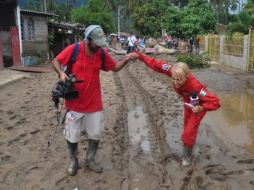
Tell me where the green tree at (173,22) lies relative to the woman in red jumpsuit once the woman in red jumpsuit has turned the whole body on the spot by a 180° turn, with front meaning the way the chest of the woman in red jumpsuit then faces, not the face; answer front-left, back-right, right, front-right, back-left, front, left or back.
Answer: front-left

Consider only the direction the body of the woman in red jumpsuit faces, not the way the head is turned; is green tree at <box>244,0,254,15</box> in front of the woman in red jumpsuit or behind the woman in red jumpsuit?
behind

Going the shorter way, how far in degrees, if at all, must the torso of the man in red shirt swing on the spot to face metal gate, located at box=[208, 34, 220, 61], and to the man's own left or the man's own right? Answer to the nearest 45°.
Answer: approximately 135° to the man's own left

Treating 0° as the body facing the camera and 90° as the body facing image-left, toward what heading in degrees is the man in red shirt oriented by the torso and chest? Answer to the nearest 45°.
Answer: approximately 315°

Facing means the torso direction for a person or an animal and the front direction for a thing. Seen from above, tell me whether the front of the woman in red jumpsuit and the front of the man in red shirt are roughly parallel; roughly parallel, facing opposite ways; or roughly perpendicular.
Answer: roughly perpendicular

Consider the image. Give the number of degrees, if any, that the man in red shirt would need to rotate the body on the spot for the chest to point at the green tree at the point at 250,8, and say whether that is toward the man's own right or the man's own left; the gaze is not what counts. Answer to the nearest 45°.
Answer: approximately 90° to the man's own left

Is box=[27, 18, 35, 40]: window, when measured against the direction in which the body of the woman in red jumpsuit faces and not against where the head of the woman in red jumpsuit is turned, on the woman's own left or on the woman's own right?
on the woman's own right

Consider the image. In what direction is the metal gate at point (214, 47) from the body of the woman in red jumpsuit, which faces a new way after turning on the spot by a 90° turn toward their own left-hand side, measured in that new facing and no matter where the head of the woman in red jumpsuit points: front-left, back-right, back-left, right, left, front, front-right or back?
back-left

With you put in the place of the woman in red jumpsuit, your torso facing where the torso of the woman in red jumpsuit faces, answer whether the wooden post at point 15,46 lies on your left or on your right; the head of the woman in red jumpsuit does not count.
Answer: on your right

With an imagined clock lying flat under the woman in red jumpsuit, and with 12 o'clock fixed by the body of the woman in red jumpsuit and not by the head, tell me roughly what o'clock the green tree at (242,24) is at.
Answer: The green tree is roughly at 5 o'clock from the woman in red jumpsuit.

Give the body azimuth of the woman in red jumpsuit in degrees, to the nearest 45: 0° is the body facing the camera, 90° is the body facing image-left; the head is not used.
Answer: approximately 45°
